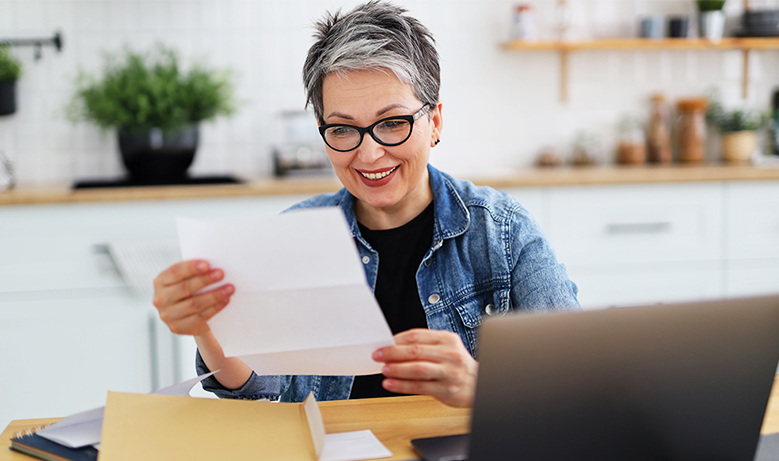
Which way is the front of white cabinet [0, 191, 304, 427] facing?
toward the camera

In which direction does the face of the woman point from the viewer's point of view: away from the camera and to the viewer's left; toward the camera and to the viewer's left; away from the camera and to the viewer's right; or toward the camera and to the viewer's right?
toward the camera and to the viewer's left

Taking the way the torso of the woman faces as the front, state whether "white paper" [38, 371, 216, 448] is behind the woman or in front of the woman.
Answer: in front

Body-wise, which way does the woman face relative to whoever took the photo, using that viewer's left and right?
facing the viewer and to the left of the viewer

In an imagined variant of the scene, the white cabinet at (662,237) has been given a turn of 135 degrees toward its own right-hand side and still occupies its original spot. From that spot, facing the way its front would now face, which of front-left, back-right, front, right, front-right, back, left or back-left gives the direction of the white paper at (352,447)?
back-left

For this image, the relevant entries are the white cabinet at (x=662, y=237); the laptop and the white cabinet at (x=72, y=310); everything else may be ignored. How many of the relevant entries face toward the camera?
2

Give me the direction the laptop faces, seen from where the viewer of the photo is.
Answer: facing away from the viewer and to the left of the viewer

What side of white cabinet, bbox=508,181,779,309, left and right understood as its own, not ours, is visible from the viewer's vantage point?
front

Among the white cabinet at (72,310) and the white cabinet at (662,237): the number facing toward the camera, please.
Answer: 2

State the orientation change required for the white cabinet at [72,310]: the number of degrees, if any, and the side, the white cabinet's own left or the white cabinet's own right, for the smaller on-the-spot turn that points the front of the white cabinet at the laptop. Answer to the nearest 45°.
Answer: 0° — it already faces it

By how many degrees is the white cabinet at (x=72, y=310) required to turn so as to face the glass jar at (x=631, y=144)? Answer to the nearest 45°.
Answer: approximately 90° to its left

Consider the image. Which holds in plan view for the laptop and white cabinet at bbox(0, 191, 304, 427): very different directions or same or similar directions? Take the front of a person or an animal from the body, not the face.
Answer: very different directions

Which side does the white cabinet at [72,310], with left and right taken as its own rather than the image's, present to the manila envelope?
front

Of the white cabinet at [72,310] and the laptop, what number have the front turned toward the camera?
1
